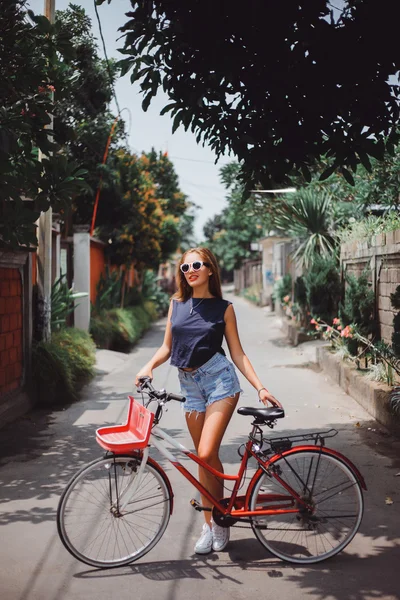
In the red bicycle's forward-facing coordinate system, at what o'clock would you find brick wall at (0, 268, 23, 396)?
The brick wall is roughly at 2 o'clock from the red bicycle.

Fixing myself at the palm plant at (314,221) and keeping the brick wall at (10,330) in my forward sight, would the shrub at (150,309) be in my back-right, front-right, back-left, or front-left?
back-right

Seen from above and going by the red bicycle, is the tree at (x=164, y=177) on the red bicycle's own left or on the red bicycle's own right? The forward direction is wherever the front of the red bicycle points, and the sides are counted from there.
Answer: on the red bicycle's own right

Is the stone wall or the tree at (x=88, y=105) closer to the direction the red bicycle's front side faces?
the tree

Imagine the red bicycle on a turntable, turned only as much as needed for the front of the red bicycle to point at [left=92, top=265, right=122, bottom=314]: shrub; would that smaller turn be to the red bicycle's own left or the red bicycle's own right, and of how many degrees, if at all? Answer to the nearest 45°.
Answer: approximately 90° to the red bicycle's own right

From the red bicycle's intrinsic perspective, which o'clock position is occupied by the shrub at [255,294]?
The shrub is roughly at 3 o'clock from the red bicycle.

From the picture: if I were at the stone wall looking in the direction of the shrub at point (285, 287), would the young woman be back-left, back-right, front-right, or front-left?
back-left

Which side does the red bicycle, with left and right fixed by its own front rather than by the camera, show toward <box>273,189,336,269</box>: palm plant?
right

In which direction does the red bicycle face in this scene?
to the viewer's left
